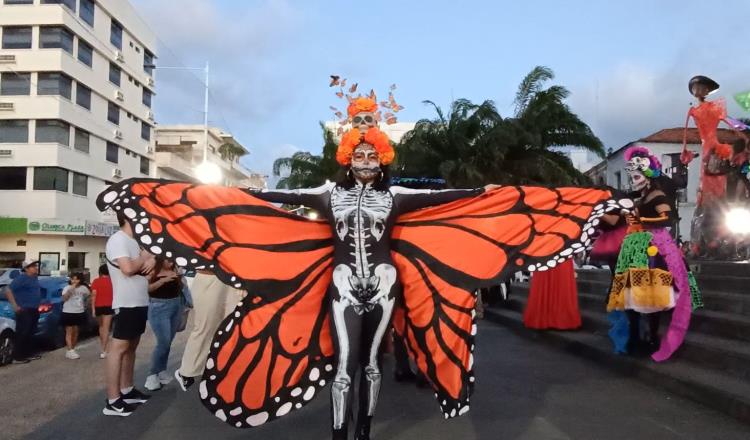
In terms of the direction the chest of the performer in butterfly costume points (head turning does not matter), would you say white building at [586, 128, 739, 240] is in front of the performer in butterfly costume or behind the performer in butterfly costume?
behind

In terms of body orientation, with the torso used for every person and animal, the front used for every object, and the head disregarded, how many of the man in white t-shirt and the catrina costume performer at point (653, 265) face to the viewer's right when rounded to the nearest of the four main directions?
1

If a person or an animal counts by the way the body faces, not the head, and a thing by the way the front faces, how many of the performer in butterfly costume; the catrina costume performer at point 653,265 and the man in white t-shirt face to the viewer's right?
1

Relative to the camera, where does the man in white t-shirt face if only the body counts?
to the viewer's right

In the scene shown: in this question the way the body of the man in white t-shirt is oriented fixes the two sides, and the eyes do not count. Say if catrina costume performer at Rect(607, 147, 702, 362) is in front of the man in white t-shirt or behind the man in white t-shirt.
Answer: in front

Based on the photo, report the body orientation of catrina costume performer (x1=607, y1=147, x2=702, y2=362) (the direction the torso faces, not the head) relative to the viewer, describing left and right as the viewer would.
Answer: facing the viewer and to the left of the viewer

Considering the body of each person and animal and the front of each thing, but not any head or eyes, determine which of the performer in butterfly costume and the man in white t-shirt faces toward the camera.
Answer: the performer in butterfly costume

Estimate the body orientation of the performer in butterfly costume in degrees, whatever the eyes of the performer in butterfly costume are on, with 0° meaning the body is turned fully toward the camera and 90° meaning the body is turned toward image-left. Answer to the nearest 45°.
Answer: approximately 0°

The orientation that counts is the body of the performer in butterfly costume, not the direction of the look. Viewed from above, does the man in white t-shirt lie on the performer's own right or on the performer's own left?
on the performer's own right

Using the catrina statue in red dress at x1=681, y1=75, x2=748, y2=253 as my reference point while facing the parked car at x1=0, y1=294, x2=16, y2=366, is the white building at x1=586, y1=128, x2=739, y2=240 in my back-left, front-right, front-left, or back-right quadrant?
back-right

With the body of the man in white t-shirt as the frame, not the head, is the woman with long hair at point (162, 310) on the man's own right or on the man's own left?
on the man's own left
